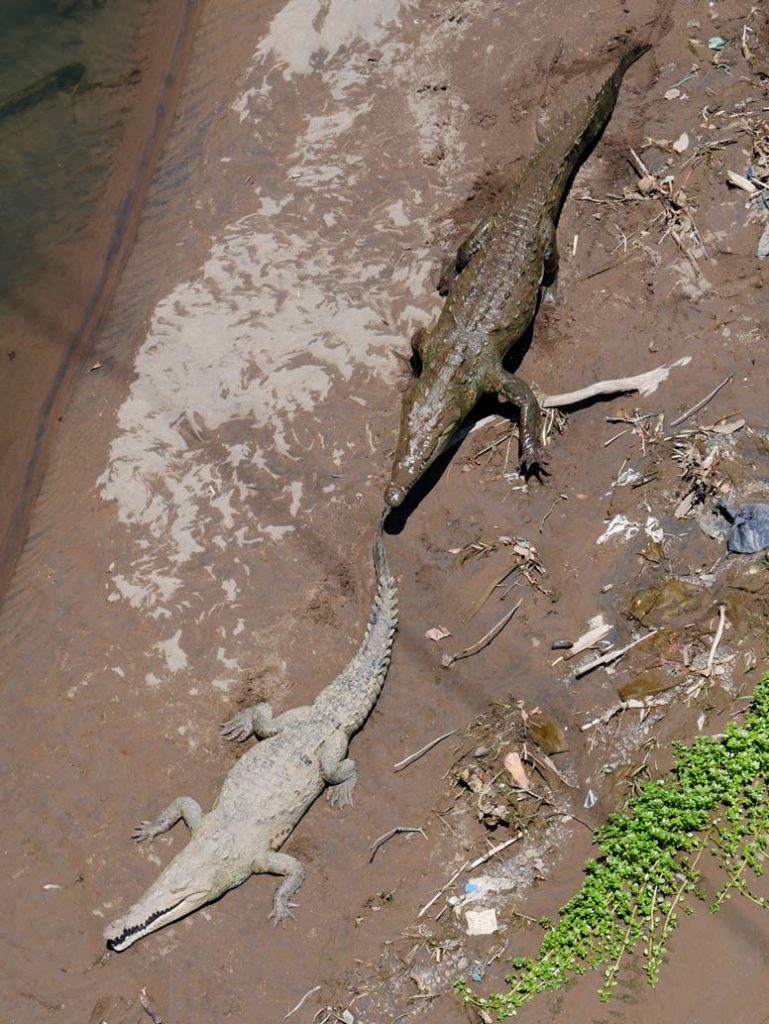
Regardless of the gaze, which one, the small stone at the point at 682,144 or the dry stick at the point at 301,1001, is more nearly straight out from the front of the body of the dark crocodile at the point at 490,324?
the dry stick

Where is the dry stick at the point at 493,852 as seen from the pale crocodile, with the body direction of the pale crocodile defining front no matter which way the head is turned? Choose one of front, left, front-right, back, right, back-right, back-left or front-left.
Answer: left

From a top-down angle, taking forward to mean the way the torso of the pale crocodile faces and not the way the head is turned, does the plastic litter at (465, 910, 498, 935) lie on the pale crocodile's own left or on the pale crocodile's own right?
on the pale crocodile's own left

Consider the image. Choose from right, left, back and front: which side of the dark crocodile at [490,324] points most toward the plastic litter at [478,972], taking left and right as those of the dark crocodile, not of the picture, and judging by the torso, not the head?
front

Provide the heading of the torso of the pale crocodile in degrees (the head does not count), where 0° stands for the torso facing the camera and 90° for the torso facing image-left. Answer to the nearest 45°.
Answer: approximately 45°

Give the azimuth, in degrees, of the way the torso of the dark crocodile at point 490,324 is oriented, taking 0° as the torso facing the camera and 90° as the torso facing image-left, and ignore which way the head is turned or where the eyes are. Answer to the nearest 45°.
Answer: approximately 45°

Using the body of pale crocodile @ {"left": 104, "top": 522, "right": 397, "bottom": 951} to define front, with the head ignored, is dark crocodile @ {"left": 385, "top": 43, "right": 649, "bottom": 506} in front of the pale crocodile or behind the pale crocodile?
behind

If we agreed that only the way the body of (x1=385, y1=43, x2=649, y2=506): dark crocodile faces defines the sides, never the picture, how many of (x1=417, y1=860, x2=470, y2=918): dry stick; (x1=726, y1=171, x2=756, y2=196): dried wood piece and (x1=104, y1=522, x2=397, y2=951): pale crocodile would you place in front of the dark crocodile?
2

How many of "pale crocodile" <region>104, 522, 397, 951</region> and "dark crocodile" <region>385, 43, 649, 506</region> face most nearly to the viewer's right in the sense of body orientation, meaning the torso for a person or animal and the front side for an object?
0

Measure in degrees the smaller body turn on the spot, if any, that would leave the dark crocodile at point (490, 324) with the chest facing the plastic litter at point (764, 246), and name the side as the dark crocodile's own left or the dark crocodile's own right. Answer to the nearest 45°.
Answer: approximately 135° to the dark crocodile's own left

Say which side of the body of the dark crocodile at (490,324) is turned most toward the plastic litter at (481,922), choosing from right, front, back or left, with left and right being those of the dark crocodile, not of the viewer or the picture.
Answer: front

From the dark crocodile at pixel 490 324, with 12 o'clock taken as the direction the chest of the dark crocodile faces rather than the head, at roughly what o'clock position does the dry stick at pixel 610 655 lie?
The dry stick is roughly at 11 o'clock from the dark crocodile.

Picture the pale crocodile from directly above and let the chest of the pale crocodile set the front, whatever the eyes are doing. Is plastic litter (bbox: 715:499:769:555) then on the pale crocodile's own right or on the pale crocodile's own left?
on the pale crocodile's own left

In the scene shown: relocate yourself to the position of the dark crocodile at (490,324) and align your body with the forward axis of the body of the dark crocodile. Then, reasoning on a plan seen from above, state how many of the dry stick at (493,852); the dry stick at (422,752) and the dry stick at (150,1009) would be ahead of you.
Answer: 3
